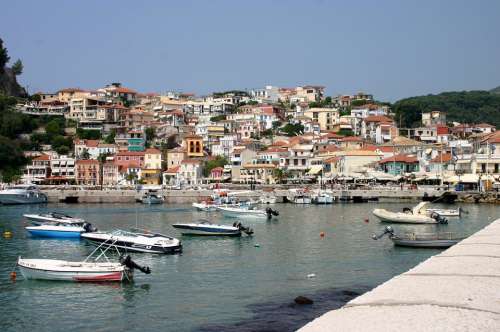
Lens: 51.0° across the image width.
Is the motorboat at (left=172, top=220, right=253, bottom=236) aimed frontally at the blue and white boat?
yes

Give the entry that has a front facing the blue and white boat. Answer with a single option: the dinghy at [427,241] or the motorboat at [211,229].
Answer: the motorboat

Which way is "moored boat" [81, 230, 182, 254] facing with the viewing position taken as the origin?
facing to the left of the viewer

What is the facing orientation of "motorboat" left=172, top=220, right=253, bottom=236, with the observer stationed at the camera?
facing to the left of the viewer

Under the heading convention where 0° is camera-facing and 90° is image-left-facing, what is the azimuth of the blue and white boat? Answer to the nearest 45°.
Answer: approximately 90°

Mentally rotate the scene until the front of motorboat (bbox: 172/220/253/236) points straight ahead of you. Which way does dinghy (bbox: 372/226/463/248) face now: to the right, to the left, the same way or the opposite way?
the opposite way

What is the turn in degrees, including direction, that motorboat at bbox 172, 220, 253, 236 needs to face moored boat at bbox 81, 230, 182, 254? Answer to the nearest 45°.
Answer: approximately 45° to its left

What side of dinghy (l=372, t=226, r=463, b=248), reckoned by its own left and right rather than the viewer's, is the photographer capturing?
right

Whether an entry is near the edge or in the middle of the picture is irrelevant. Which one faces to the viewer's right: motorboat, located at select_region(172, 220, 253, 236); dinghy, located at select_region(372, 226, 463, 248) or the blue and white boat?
the dinghy

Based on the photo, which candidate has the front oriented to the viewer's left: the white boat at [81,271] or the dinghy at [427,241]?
the white boat

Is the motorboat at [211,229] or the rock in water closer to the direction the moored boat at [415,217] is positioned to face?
the motorboat

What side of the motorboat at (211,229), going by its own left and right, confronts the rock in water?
left

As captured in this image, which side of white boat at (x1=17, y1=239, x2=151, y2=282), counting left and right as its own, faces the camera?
left

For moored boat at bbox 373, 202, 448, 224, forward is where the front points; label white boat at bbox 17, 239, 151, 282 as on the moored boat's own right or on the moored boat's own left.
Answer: on the moored boat's own left
